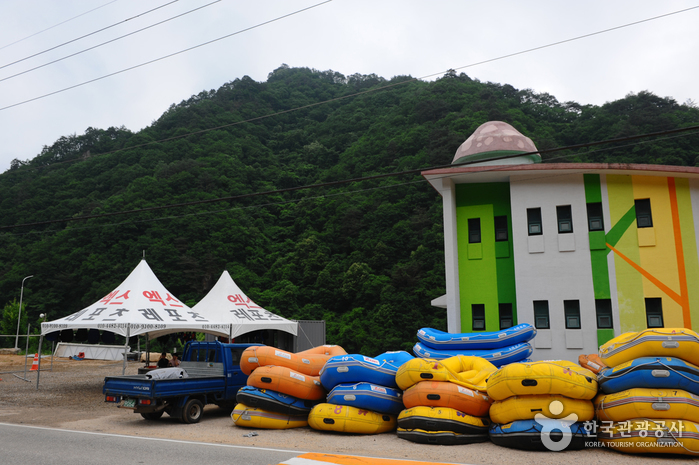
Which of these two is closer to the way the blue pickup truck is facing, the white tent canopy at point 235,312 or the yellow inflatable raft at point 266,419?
the white tent canopy

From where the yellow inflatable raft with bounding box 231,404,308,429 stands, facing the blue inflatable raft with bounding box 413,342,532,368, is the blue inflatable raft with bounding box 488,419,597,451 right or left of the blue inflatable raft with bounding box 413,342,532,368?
right

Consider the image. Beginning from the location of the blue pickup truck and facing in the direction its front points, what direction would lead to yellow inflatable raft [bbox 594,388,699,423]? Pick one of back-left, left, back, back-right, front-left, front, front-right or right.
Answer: right

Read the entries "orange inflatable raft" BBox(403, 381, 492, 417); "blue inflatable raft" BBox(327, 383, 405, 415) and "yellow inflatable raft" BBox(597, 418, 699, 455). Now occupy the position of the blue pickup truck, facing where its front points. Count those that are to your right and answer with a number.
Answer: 3

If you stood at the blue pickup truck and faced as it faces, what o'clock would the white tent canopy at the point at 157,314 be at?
The white tent canopy is roughly at 10 o'clock from the blue pickup truck.

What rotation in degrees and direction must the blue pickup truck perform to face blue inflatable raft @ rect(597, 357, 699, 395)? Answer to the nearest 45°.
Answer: approximately 90° to its right

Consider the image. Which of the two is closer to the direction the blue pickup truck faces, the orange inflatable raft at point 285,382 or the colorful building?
the colorful building

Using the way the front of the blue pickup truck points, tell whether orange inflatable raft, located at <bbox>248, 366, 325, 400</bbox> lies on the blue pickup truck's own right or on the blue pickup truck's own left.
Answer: on the blue pickup truck's own right

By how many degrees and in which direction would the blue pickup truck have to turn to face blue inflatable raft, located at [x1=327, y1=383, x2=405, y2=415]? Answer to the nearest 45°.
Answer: approximately 90° to its right

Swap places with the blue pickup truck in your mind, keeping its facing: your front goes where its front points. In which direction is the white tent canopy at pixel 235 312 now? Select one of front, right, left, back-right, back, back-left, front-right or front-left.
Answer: front-left

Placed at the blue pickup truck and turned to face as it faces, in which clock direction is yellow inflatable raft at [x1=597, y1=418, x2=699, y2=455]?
The yellow inflatable raft is roughly at 3 o'clock from the blue pickup truck.

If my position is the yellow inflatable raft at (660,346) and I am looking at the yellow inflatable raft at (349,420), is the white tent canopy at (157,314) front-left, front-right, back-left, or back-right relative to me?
front-right

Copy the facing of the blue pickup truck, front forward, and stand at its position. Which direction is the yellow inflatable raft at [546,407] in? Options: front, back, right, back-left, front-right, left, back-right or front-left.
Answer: right

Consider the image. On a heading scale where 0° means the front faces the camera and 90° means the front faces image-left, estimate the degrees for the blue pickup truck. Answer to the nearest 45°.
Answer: approximately 225°

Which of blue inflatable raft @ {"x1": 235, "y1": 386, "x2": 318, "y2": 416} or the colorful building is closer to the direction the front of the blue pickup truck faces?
the colorful building

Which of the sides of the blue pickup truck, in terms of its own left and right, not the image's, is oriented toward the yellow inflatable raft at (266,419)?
right
